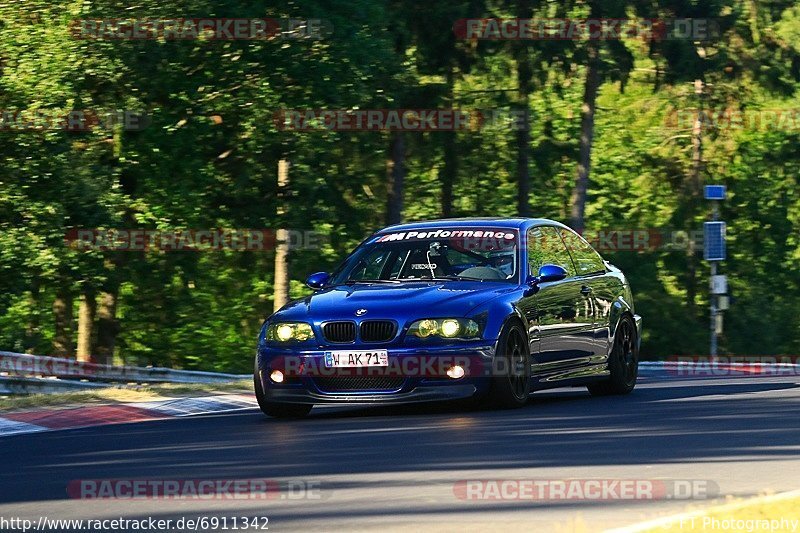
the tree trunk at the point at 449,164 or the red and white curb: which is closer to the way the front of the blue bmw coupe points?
the red and white curb

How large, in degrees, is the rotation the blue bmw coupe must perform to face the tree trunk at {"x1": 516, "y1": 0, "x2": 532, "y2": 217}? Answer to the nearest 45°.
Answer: approximately 135° to its right

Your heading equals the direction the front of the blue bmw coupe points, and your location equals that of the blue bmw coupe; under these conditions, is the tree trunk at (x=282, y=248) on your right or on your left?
on your right

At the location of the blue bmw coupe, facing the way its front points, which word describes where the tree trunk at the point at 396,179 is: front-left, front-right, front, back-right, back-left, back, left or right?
back-right

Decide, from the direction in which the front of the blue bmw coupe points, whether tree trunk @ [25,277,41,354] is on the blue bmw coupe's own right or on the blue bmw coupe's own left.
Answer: on the blue bmw coupe's own right

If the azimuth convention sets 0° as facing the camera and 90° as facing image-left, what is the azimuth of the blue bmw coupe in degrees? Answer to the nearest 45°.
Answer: approximately 45°

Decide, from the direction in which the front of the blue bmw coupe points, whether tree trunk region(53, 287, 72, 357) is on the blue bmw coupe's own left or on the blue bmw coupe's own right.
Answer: on the blue bmw coupe's own right

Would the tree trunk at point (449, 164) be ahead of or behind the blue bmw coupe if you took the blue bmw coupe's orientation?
behind

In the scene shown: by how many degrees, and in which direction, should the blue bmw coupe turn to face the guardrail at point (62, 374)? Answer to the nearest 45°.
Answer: approximately 90° to its right

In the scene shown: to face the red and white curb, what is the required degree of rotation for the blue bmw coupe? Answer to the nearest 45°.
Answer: approximately 45° to its right

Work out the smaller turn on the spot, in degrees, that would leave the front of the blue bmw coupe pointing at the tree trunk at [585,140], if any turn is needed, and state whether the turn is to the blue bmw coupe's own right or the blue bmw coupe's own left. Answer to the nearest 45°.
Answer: approximately 135° to the blue bmw coupe's own right
